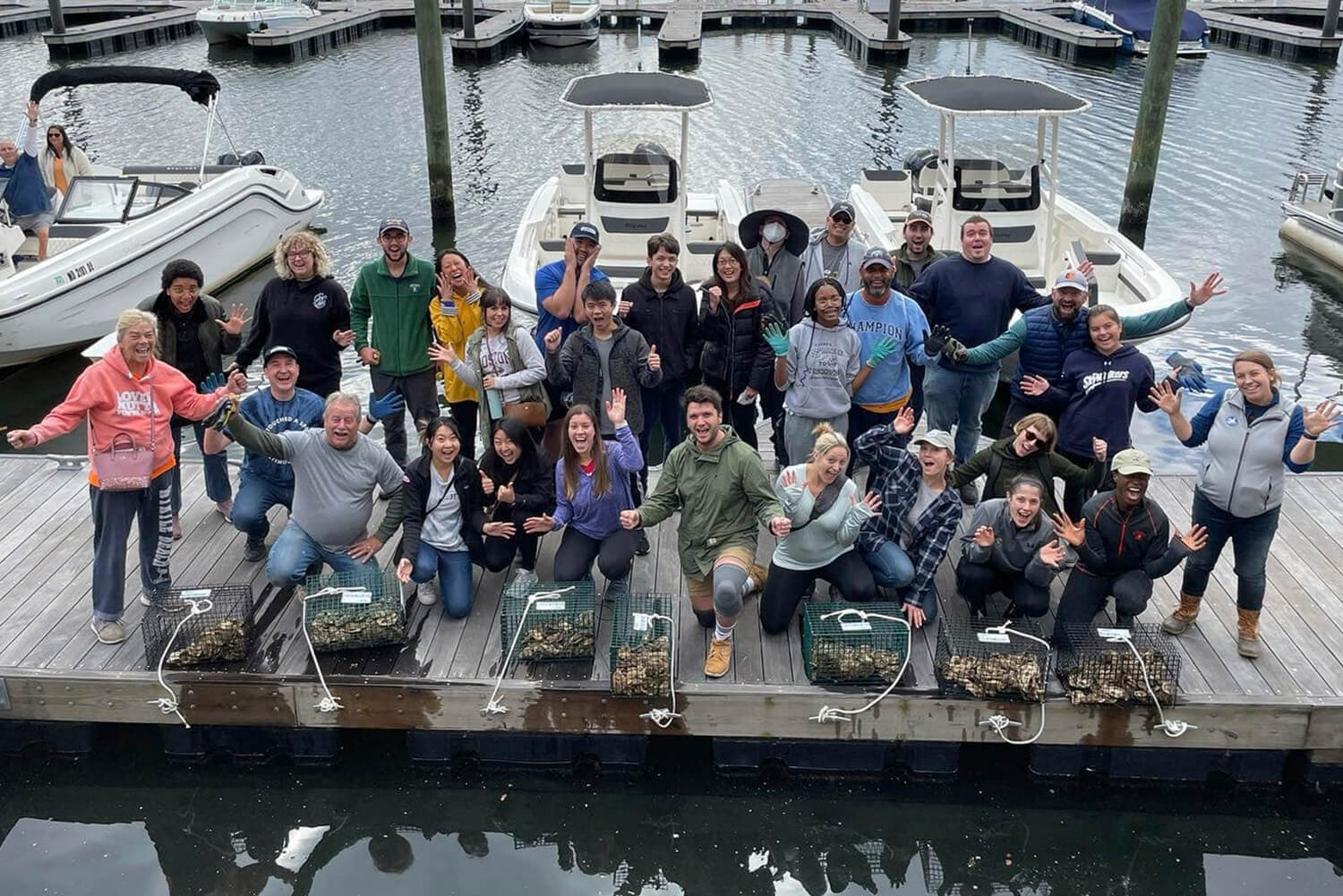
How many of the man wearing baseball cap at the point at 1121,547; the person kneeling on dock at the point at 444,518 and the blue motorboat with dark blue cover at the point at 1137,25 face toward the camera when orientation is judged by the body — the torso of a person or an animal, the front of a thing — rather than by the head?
2

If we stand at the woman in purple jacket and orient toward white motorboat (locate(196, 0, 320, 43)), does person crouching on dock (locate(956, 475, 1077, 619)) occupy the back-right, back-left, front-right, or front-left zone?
back-right

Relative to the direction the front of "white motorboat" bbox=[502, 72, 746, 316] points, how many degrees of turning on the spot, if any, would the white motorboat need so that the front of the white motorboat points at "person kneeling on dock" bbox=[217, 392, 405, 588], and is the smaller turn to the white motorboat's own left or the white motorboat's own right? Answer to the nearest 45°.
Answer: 0° — it already faces them

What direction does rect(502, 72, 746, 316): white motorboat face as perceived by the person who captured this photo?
facing the viewer

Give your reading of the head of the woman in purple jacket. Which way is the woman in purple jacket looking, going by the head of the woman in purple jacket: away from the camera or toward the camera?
toward the camera

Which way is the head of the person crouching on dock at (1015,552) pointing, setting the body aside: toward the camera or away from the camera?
toward the camera

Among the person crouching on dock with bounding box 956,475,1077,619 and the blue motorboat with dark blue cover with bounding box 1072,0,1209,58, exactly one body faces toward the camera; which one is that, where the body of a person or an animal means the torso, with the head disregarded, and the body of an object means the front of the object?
the person crouching on dock

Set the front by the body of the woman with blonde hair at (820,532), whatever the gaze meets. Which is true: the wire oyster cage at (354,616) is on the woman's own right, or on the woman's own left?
on the woman's own right

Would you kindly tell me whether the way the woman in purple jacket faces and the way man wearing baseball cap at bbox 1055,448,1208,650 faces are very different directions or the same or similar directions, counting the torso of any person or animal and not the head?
same or similar directions

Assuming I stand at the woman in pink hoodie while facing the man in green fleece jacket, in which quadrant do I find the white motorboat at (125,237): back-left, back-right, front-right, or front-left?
front-left

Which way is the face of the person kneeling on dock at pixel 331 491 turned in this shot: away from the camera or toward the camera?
toward the camera

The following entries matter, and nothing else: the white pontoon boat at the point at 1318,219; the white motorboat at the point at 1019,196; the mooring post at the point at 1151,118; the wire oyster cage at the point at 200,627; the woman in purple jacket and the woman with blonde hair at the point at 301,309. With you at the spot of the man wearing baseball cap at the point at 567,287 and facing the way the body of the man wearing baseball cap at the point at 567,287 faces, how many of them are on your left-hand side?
3

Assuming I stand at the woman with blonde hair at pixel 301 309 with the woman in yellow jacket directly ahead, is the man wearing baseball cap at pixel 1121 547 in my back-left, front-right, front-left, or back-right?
front-right

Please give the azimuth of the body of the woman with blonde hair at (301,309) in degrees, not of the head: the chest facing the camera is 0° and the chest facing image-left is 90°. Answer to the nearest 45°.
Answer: approximately 0°

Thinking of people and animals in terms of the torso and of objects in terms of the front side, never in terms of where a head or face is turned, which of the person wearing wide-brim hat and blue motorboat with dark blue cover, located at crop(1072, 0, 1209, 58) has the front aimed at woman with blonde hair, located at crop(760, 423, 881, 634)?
the person wearing wide-brim hat

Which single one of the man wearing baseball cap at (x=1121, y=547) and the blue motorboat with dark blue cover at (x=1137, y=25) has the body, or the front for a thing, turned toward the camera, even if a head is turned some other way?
the man wearing baseball cap

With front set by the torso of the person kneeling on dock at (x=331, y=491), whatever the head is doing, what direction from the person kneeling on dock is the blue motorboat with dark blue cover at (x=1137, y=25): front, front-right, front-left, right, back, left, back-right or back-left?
back-left

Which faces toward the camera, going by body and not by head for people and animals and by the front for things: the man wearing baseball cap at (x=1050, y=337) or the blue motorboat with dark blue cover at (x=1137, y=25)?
the man wearing baseball cap

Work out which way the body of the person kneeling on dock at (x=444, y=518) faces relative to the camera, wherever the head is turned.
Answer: toward the camera
